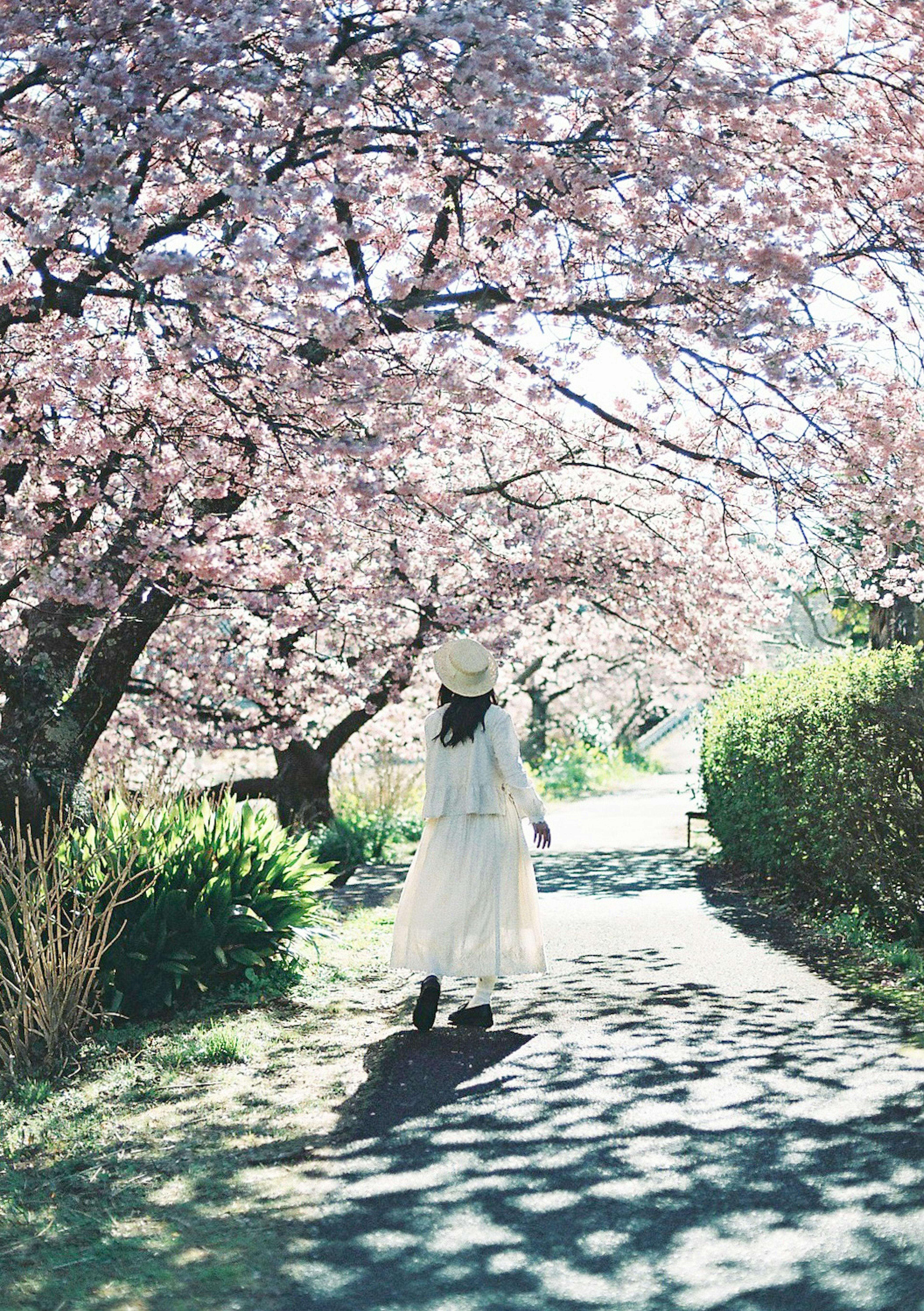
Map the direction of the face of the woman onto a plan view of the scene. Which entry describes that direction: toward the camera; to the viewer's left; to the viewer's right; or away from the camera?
away from the camera

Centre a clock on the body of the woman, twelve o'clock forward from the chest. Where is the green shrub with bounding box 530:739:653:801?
The green shrub is roughly at 12 o'clock from the woman.

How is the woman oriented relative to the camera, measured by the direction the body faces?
away from the camera

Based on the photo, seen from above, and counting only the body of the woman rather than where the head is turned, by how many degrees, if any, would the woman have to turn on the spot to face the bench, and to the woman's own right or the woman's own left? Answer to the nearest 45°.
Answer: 0° — they already face it

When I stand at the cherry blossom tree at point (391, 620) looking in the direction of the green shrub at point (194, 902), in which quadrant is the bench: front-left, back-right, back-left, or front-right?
back-left

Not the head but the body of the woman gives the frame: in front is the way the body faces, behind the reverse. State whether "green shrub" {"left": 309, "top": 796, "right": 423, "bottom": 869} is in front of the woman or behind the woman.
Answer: in front

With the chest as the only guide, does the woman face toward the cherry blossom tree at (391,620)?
yes

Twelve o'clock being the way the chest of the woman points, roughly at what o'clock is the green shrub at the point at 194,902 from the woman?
The green shrub is roughly at 10 o'clock from the woman.

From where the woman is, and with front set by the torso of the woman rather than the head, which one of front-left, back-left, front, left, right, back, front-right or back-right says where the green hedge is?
front-right
